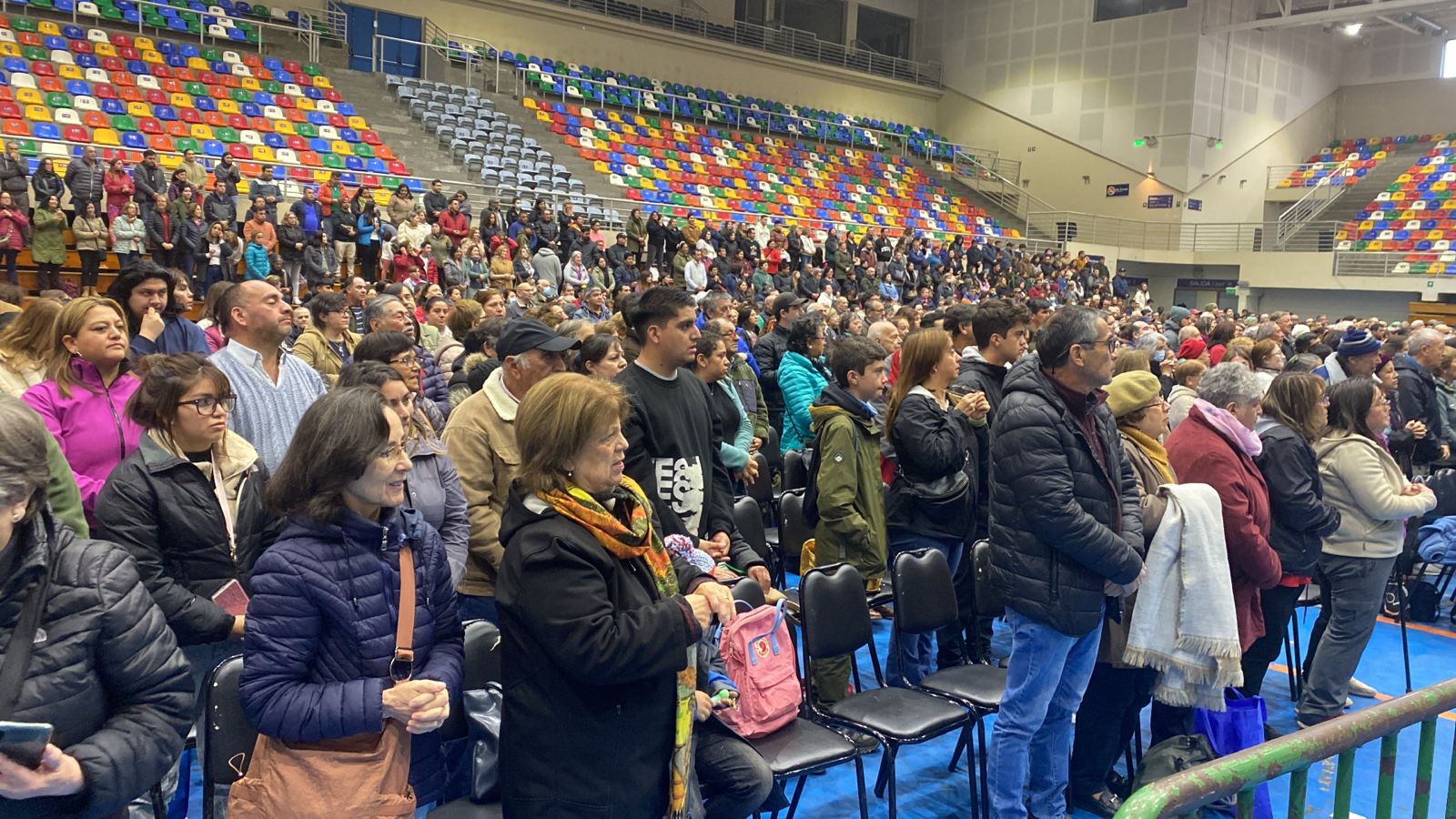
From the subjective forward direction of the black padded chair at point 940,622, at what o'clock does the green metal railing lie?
The green metal railing is roughly at 1 o'clock from the black padded chair.

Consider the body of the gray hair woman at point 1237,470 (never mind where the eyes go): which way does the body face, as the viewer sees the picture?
to the viewer's right

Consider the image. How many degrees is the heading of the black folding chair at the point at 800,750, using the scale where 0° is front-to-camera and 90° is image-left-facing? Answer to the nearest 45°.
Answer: approximately 315°

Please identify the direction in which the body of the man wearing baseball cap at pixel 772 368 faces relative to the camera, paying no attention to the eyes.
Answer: to the viewer's right

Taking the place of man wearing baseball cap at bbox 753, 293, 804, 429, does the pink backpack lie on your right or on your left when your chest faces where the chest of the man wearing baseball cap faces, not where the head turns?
on your right

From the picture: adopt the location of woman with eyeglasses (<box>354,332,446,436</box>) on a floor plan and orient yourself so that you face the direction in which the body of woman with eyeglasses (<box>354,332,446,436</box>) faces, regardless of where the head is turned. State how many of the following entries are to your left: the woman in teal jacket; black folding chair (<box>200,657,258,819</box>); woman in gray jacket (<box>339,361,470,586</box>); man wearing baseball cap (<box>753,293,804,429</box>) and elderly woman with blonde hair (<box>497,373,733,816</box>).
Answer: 2

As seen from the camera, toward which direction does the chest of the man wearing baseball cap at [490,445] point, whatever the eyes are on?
to the viewer's right

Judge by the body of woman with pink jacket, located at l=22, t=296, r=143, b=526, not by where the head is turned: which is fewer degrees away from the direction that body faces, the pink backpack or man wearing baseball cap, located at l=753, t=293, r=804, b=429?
the pink backpack

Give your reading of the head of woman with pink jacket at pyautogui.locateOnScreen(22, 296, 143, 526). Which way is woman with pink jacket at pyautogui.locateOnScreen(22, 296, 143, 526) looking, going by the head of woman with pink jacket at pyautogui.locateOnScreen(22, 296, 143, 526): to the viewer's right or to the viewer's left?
to the viewer's right

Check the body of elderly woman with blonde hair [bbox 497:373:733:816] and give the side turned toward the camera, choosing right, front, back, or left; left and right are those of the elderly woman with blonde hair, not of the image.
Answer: right

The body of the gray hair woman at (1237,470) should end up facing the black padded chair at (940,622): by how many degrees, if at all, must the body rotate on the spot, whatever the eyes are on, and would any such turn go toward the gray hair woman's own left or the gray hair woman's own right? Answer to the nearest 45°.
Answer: approximately 180°
